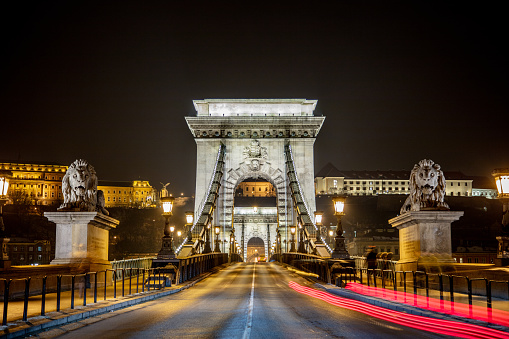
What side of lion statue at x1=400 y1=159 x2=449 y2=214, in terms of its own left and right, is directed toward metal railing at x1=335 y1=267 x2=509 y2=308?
front

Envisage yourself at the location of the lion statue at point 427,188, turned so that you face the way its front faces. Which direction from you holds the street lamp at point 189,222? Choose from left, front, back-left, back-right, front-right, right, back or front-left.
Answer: back-right

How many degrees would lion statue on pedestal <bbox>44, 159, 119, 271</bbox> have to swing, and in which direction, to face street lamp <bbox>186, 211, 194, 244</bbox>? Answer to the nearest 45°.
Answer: approximately 180°

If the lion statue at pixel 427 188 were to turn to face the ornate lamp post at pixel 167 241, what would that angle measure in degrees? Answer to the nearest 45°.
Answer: approximately 90° to its right

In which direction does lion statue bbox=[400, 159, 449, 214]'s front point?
toward the camera

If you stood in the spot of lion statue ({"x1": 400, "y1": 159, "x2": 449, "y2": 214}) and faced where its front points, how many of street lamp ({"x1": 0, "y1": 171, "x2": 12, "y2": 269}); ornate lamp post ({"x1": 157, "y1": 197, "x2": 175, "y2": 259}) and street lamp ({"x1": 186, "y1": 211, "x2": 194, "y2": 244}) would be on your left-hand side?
0

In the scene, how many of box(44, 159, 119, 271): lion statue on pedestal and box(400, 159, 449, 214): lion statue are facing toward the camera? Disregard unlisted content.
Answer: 2

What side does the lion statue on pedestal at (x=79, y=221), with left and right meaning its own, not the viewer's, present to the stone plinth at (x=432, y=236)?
left

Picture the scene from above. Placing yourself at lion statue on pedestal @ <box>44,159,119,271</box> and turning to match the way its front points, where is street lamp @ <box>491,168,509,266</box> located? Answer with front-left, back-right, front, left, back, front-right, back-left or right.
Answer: front-left

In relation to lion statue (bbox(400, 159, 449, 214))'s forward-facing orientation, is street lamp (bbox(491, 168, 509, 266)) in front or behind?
in front

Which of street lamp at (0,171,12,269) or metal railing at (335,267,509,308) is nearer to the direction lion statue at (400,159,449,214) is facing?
the metal railing

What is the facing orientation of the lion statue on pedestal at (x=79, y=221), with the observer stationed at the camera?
facing the viewer

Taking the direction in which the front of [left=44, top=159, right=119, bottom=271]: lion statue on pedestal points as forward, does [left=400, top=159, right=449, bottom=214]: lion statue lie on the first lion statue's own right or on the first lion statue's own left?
on the first lion statue's own left

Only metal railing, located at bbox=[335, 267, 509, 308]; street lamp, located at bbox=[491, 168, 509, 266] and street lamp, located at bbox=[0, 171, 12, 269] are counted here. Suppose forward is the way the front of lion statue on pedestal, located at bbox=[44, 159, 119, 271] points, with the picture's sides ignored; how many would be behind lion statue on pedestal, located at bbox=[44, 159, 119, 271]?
0

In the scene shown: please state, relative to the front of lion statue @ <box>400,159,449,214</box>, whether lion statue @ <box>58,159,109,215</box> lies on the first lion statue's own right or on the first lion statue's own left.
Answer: on the first lion statue's own right

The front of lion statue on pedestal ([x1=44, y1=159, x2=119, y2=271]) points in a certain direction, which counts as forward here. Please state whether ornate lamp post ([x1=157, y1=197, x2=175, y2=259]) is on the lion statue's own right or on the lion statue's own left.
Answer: on the lion statue's own left
